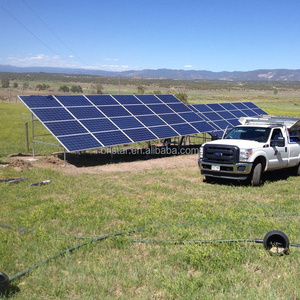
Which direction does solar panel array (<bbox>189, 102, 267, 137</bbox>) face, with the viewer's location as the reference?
facing the viewer and to the right of the viewer

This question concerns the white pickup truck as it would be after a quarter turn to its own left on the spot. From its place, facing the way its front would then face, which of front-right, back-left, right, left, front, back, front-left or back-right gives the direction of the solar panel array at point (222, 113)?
back-left

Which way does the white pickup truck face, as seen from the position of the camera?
facing the viewer and to the left of the viewer

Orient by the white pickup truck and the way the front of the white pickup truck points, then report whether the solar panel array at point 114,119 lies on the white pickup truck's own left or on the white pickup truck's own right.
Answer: on the white pickup truck's own right

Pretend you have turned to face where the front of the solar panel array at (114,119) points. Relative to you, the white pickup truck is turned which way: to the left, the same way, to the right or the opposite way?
to the right

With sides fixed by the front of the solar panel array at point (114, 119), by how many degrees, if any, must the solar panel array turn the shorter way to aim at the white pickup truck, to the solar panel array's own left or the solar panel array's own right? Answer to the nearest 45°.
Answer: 0° — it already faces it
